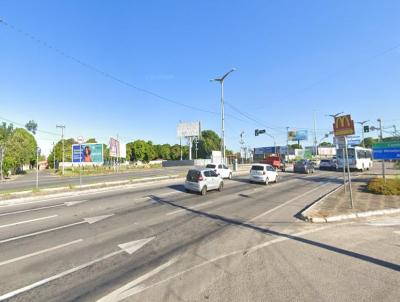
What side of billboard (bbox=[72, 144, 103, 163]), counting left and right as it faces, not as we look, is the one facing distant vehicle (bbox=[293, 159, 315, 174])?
left

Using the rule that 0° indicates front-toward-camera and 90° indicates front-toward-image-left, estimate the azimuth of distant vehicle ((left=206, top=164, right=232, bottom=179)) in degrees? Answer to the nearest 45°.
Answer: approximately 225°

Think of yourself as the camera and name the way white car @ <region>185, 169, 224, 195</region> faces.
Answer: facing away from the viewer and to the right of the viewer

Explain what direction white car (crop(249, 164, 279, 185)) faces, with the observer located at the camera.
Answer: facing away from the viewer and to the right of the viewer

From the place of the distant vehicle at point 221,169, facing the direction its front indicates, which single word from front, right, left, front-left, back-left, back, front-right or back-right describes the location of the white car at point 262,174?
right

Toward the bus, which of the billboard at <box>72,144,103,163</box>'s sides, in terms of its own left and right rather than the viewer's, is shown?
left
